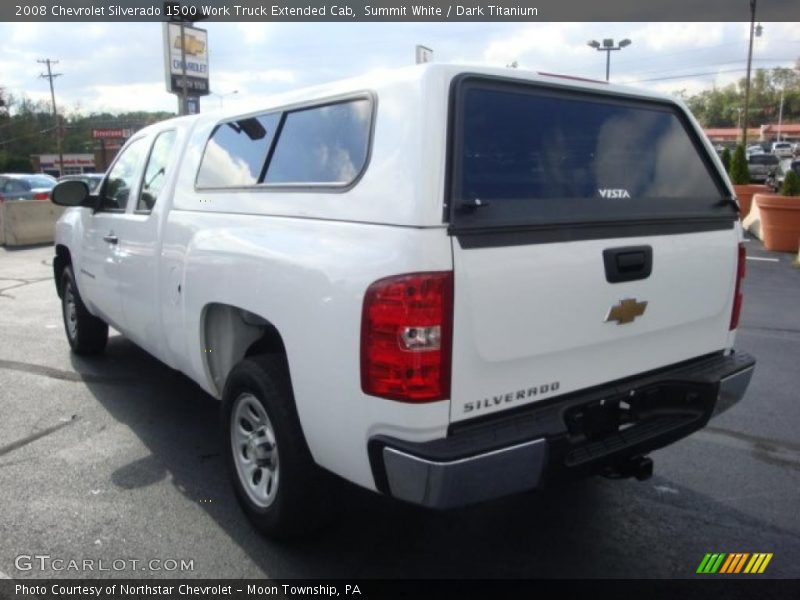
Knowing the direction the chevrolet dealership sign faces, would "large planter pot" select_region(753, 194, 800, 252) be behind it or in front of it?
in front

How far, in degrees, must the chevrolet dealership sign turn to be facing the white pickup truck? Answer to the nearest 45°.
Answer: approximately 45° to its right

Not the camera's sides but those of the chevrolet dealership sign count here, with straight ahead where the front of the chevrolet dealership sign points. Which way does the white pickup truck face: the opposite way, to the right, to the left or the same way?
the opposite way

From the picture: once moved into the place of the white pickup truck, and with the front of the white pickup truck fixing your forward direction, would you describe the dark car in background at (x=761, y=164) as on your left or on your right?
on your right

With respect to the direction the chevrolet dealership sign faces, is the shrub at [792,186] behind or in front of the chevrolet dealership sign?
in front

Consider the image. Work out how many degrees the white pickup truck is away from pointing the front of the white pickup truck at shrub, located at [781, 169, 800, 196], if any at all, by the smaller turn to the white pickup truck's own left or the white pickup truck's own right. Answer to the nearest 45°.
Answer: approximately 90° to the white pickup truck's own right

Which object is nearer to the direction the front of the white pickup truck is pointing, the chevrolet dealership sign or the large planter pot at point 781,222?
the chevrolet dealership sign

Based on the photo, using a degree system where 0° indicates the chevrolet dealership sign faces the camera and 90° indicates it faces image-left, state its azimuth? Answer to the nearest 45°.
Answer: approximately 315°

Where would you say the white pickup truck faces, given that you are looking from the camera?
facing away from the viewer and to the left of the viewer

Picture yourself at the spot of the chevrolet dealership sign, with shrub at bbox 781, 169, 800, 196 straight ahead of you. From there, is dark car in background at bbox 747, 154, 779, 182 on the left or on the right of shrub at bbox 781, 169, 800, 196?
left

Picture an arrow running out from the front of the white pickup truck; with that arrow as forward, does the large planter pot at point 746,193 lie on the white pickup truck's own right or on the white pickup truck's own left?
on the white pickup truck's own right
